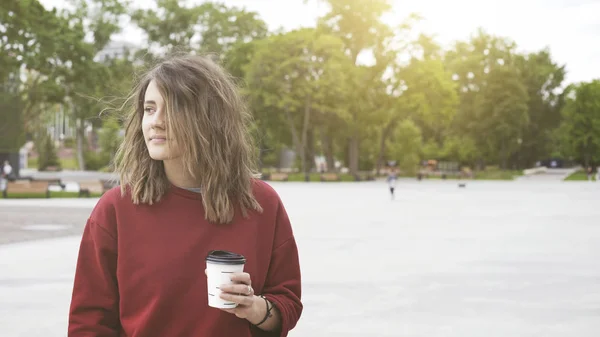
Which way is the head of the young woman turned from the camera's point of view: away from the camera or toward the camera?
toward the camera

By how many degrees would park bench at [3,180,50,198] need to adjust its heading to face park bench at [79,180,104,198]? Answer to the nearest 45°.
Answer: approximately 90° to its left

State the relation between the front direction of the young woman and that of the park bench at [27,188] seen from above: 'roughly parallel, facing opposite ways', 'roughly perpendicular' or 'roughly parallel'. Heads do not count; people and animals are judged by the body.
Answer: roughly parallel

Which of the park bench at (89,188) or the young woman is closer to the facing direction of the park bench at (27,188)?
the young woman

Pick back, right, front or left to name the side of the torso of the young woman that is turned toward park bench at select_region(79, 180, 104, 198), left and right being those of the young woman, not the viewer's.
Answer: back

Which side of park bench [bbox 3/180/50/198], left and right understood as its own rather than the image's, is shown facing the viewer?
front

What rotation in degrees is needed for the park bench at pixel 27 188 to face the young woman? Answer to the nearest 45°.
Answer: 0° — it already faces them

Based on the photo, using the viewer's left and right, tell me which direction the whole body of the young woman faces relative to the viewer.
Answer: facing the viewer

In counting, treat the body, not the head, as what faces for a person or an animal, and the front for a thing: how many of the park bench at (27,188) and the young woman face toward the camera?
2

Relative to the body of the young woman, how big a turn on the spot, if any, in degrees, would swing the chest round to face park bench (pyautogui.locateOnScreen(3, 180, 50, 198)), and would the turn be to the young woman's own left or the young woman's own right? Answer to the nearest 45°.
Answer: approximately 180°
